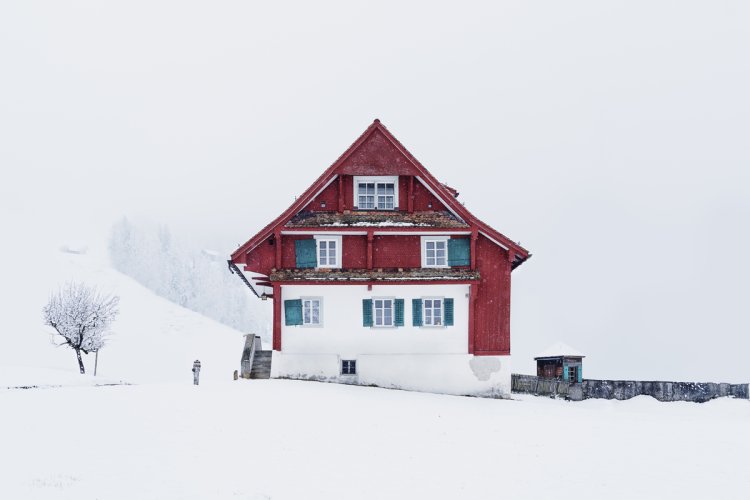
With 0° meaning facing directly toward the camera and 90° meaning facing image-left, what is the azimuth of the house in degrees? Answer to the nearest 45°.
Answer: approximately 0°

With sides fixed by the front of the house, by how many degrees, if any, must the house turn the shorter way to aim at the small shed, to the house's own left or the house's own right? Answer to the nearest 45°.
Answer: approximately 135° to the house's own left

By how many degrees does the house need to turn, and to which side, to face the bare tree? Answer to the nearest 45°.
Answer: approximately 135° to its right

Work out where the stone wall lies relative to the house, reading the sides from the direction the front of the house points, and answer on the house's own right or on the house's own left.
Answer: on the house's own left
